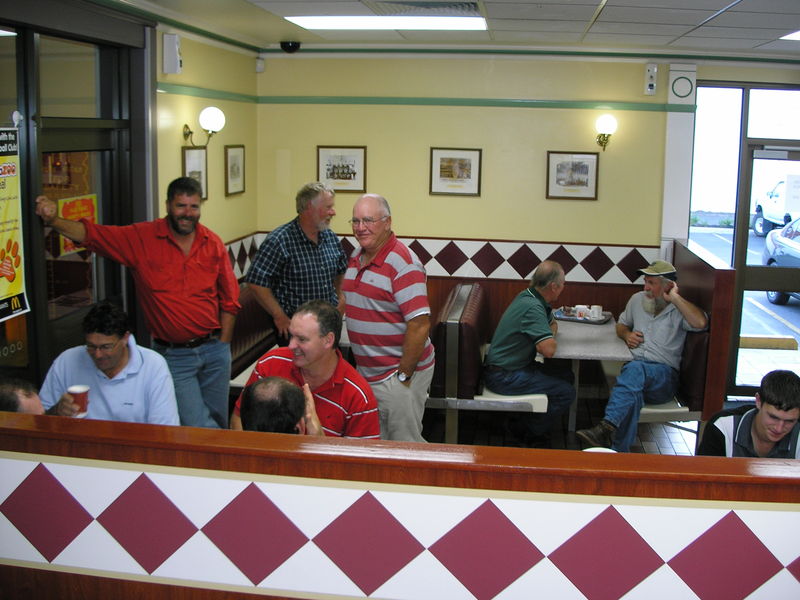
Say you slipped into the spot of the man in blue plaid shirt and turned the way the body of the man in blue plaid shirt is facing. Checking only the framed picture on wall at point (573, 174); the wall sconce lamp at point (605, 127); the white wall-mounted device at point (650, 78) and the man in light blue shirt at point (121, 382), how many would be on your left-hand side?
3

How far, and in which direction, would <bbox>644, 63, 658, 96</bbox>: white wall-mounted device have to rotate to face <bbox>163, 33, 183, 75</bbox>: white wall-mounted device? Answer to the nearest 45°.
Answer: approximately 45° to its right

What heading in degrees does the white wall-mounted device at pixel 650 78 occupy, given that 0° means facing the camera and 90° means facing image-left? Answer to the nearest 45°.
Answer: approximately 0°

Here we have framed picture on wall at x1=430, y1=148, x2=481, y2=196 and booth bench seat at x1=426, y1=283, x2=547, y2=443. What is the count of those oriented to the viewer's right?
1

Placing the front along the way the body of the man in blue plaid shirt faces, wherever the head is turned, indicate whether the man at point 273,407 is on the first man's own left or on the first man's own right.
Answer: on the first man's own right

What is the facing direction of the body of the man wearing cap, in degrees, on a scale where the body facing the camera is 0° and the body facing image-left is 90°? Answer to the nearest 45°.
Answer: approximately 45°

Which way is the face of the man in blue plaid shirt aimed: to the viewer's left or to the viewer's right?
to the viewer's right

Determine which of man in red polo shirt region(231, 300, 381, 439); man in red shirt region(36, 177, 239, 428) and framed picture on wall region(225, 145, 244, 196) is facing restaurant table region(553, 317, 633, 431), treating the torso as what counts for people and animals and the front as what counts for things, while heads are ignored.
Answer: the framed picture on wall

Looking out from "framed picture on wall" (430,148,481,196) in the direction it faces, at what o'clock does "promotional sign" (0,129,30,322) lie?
The promotional sign is roughly at 1 o'clock from the framed picture on wall.

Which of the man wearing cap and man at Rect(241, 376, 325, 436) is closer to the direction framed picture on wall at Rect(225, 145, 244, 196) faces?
the man wearing cap

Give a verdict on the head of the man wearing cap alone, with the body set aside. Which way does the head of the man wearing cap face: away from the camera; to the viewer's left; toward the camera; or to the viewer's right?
to the viewer's left
